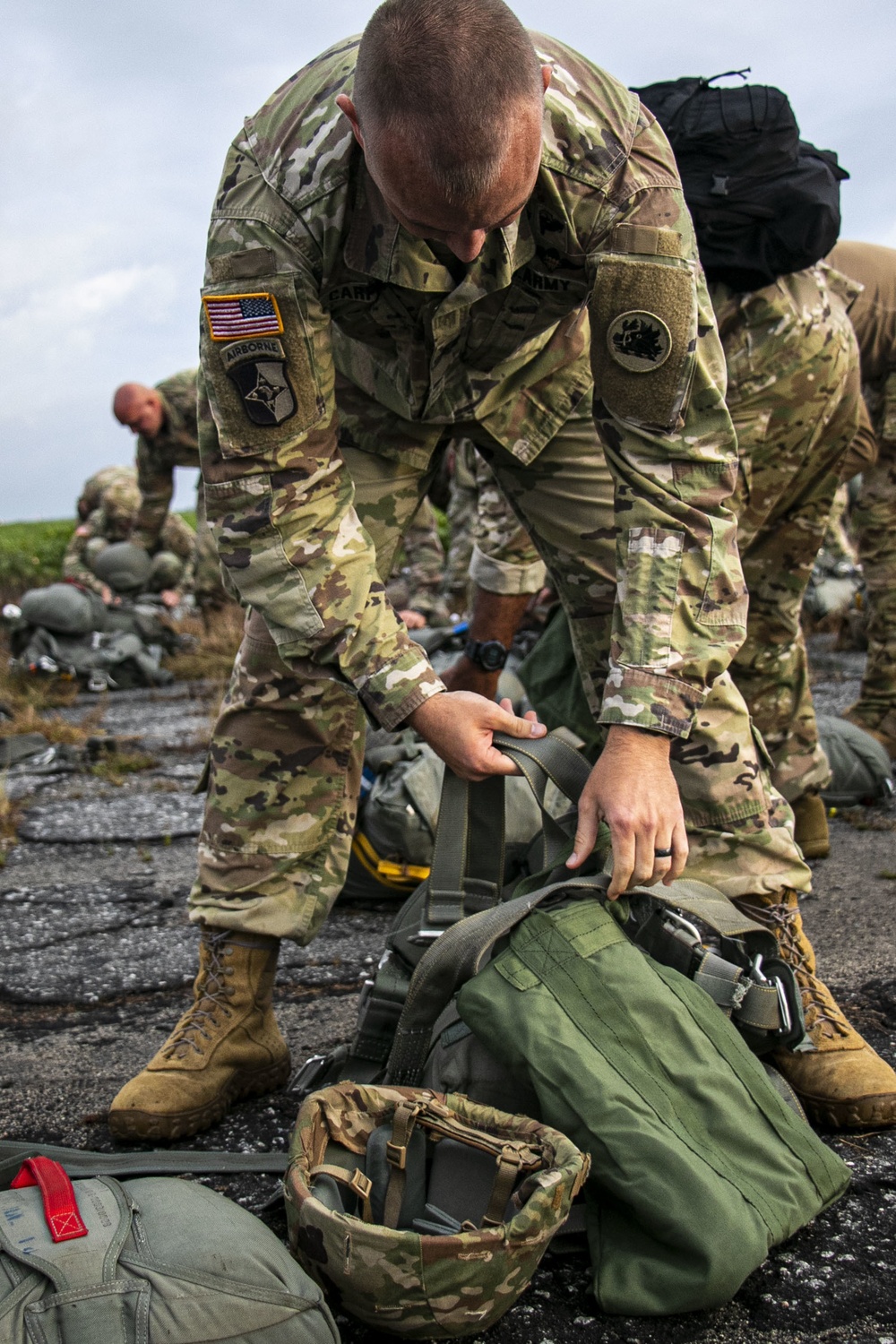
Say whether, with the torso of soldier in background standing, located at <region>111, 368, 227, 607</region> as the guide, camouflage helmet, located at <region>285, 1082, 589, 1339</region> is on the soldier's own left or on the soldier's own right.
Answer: on the soldier's own left

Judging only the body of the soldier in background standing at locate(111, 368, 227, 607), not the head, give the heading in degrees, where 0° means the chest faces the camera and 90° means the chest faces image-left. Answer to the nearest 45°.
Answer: approximately 45°
